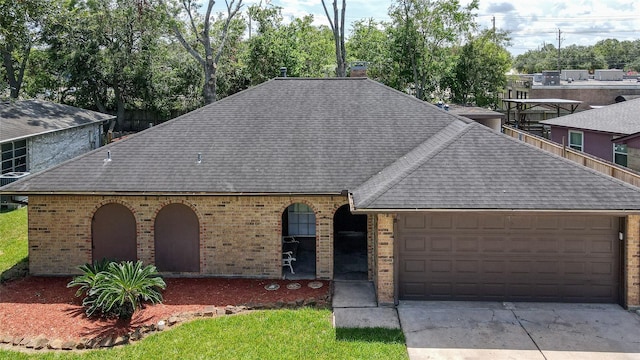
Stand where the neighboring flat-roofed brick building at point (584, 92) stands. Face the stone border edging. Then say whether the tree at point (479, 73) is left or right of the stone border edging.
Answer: right

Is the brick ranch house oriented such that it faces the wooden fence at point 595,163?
no

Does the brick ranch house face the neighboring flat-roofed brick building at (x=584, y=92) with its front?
no

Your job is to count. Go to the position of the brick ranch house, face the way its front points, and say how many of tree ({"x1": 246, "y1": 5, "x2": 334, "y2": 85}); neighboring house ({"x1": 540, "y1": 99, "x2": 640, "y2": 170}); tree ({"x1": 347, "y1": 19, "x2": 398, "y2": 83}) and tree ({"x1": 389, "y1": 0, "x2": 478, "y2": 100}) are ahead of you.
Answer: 0

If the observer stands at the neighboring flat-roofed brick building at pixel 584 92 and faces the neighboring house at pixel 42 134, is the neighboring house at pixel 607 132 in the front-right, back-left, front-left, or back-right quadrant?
front-left

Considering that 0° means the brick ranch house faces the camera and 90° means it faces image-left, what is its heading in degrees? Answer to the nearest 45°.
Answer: approximately 0°

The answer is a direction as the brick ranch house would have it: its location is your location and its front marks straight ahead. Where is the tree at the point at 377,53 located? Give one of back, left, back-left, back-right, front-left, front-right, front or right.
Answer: back

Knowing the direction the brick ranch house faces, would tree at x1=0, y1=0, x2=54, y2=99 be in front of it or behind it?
behind

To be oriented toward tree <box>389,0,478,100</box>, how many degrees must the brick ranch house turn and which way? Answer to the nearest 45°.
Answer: approximately 180°

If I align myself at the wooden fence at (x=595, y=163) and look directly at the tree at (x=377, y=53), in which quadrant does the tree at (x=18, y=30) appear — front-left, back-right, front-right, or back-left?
front-left

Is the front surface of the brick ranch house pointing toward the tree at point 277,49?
no

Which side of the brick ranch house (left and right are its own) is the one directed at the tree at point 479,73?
back
